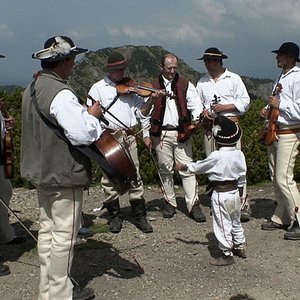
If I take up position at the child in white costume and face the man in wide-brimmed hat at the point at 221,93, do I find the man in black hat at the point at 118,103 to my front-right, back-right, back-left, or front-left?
front-left

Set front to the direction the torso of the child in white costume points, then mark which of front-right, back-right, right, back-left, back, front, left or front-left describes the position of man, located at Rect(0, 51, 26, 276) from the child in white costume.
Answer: front-left

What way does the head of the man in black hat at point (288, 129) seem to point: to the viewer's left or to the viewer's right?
to the viewer's left

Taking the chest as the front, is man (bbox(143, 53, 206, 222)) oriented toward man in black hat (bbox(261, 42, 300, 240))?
no

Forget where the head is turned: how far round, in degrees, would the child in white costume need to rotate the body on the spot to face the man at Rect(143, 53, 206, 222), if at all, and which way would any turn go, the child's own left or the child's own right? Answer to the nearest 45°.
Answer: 0° — they already face them

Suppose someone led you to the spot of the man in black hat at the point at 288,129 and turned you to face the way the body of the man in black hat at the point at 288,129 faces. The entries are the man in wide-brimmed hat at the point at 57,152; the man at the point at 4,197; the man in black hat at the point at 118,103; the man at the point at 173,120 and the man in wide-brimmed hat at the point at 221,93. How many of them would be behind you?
0

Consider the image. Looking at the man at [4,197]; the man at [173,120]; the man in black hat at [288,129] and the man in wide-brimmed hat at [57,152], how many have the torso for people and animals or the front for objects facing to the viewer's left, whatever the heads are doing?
1

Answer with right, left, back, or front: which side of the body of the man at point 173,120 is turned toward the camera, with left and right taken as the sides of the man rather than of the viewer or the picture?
front

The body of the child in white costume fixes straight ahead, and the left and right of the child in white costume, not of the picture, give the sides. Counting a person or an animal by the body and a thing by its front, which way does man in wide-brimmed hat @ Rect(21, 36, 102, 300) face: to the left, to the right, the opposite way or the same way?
to the right

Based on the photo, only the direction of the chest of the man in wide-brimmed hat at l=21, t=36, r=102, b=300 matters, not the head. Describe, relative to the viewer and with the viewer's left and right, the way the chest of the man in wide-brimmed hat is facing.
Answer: facing away from the viewer and to the right of the viewer

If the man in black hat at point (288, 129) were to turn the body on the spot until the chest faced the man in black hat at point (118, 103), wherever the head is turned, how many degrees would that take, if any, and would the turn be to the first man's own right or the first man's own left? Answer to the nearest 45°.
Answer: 0° — they already face them

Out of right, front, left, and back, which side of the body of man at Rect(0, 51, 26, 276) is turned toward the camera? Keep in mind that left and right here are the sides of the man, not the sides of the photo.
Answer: right

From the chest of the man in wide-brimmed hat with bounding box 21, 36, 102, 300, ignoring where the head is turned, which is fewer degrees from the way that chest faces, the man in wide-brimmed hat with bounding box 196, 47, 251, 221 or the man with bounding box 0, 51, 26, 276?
the man in wide-brimmed hat

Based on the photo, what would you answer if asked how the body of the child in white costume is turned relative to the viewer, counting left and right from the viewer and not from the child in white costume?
facing away from the viewer and to the left of the viewer

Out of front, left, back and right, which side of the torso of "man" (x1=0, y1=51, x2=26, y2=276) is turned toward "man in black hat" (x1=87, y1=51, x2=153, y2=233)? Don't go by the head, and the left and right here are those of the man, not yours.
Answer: front

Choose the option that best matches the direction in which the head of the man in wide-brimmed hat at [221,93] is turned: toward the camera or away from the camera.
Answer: toward the camera
